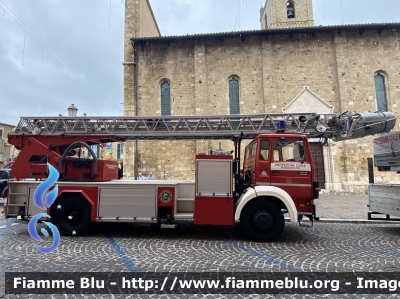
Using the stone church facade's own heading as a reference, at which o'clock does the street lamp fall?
The street lamp is roughly at 1 o'clock from the stone church facade.

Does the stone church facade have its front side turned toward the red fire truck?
yes

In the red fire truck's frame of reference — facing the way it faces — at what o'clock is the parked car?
The parked car is roughly at 7 o'clock from the red fire truck.

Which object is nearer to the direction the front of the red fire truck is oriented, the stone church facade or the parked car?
the stone church facade

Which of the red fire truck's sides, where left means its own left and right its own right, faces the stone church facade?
left

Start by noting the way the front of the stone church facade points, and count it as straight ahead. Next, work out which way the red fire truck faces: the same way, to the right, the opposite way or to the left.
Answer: to the left

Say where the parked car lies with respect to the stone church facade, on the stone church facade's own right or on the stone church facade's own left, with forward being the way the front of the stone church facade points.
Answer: on the stone church facade's own right

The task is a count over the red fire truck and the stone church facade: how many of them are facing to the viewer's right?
1

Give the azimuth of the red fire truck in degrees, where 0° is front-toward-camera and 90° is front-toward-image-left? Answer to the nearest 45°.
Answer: approximately 270°
